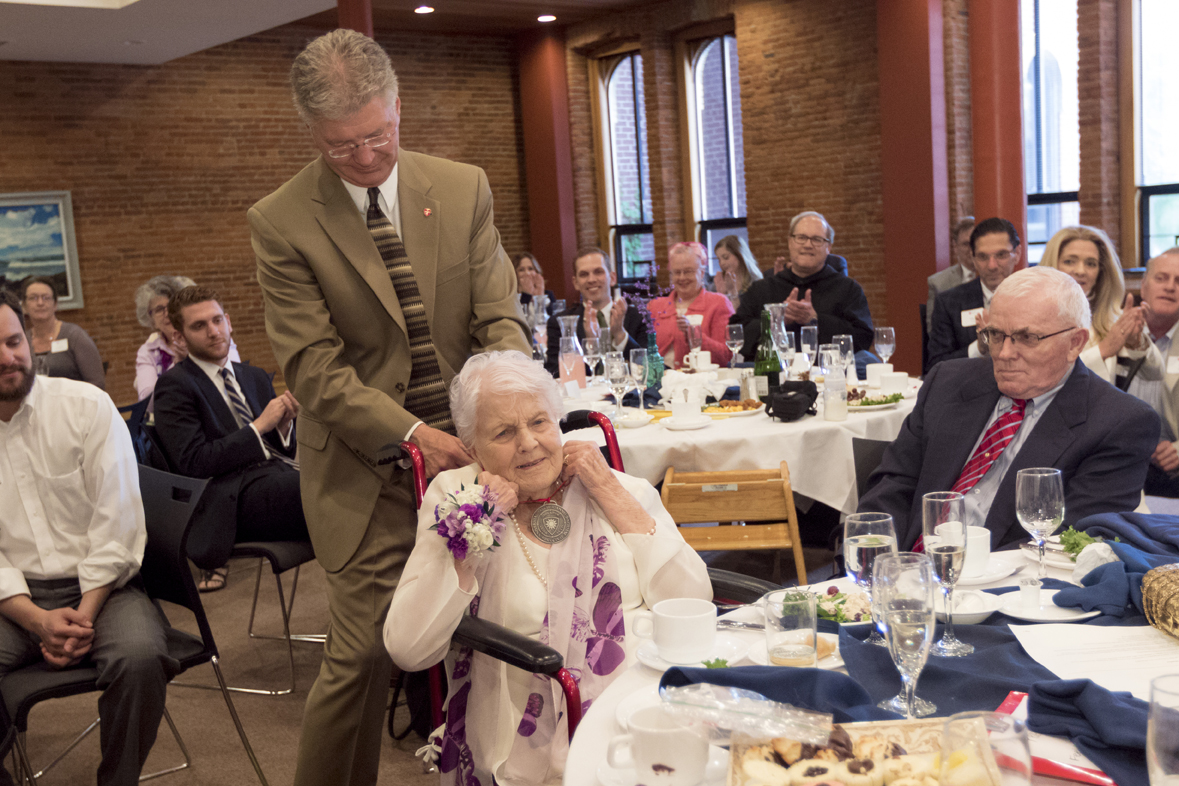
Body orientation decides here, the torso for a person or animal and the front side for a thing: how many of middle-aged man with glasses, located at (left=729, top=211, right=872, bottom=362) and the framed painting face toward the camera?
2

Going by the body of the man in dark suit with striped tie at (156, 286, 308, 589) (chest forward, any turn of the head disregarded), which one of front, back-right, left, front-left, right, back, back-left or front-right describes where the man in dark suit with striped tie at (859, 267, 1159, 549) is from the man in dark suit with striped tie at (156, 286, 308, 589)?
front

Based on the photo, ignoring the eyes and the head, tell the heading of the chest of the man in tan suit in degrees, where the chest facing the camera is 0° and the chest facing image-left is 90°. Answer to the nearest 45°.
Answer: approximately 315°

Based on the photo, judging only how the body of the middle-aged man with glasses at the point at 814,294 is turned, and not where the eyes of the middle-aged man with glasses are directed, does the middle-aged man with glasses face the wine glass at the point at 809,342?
yes

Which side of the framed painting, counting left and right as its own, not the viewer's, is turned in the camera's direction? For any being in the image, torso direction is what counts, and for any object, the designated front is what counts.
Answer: front

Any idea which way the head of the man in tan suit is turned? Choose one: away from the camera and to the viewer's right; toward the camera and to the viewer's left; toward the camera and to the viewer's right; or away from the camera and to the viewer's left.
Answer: toward the camera and to the viewer's right

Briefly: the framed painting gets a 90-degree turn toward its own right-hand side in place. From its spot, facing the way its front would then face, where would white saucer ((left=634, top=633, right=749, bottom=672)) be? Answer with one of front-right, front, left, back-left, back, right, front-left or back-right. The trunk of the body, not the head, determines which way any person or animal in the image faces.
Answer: left

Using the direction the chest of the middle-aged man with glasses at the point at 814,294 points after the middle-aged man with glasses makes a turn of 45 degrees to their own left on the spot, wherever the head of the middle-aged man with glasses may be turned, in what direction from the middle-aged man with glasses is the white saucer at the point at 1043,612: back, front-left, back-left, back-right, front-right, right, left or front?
front-right

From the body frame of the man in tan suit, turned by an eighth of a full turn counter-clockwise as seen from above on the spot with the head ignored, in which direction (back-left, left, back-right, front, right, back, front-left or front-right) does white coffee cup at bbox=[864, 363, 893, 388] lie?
front-left

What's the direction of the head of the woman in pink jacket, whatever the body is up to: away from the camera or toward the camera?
toward the camera

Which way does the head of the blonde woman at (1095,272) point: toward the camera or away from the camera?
toward the camera

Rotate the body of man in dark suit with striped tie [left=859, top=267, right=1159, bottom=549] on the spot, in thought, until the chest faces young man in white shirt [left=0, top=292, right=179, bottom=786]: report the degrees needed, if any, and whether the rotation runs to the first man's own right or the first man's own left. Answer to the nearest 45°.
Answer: approximately 45° to the first man's own right

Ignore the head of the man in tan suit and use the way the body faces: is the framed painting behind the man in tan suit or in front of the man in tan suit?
behind

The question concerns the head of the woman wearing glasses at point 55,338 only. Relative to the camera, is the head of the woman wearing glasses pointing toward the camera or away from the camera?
toward the camera

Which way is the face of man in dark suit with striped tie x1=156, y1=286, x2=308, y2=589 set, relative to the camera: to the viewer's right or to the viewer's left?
to the viewer's right

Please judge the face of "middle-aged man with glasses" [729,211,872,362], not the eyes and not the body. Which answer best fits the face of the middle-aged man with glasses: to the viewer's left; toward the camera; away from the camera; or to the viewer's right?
toward the camera

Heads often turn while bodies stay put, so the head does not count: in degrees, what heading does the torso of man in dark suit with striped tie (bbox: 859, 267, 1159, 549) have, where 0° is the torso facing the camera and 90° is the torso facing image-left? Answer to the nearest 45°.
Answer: approximately 45°

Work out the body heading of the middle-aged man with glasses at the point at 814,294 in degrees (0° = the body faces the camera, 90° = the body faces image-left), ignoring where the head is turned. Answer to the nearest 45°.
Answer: approximately 0°

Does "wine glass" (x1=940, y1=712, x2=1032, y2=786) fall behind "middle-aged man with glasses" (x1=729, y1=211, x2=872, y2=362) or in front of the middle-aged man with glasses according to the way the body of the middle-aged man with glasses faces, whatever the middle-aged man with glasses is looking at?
in front

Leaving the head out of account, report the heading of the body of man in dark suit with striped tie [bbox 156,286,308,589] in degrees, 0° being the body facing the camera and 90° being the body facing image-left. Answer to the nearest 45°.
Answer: approximately 315°
